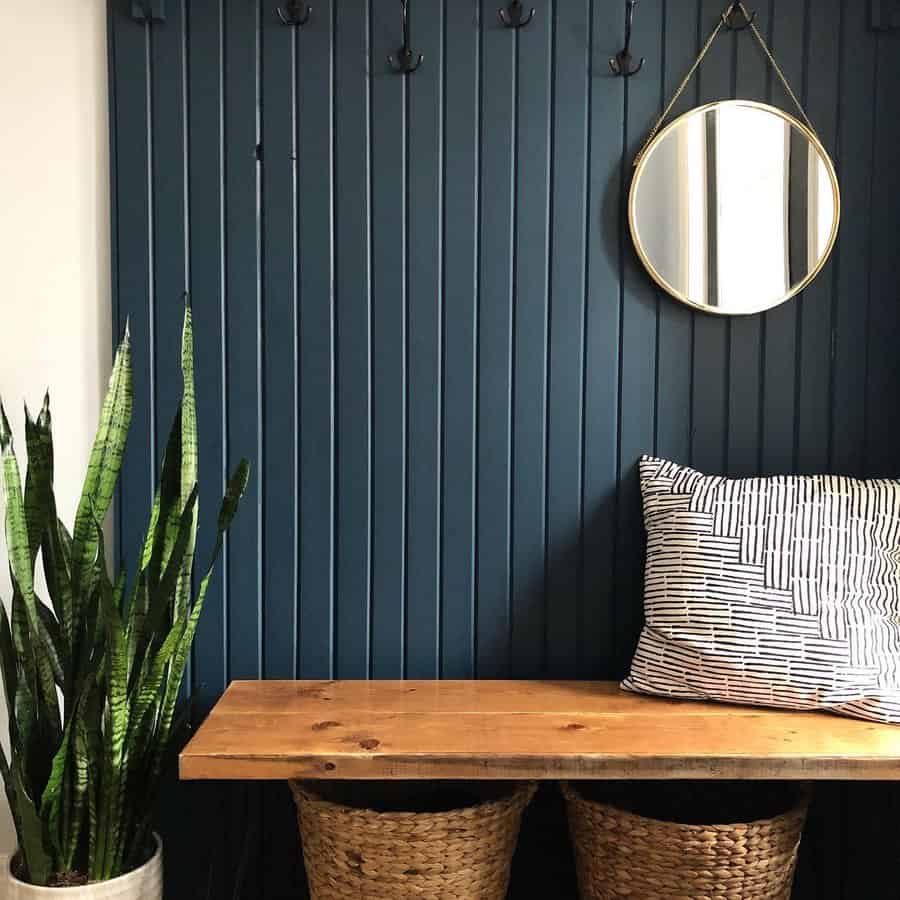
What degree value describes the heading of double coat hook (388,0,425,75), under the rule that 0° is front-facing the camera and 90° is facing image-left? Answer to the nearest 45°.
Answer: approximately 0°

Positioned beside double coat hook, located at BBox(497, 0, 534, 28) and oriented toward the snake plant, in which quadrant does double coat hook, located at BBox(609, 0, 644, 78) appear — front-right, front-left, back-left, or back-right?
back-left

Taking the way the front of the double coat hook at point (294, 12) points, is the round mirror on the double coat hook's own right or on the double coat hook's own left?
on the double coat hook's own left

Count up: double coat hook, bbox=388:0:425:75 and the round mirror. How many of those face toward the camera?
2
